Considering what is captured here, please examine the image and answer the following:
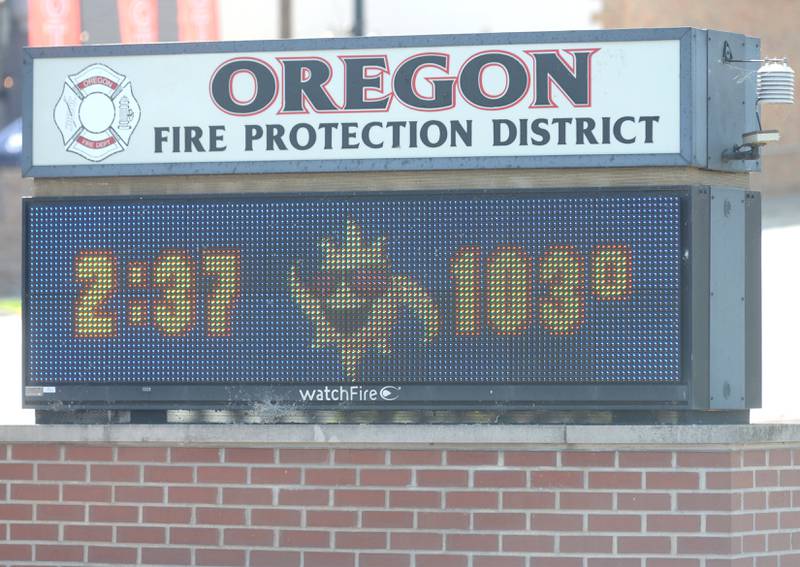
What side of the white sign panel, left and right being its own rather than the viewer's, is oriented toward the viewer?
front

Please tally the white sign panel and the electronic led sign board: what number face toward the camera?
2

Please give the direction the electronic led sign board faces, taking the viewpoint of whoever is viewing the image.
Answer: facing the viewer

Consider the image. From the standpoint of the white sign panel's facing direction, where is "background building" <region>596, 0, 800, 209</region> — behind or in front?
behind
